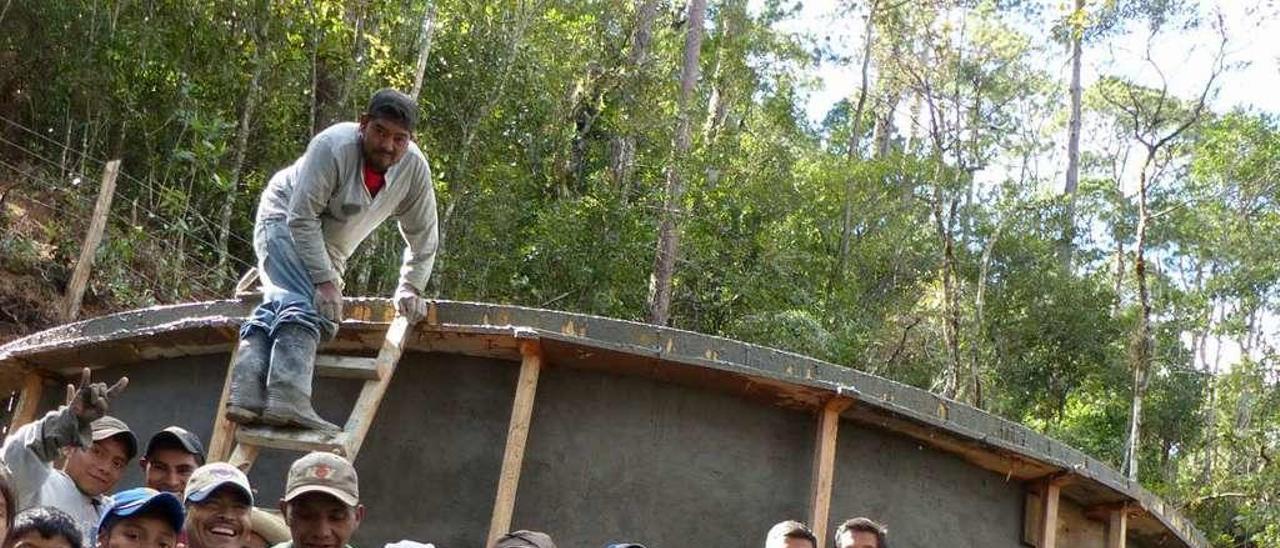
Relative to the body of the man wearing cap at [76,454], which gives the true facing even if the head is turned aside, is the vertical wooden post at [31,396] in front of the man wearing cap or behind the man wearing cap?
behind

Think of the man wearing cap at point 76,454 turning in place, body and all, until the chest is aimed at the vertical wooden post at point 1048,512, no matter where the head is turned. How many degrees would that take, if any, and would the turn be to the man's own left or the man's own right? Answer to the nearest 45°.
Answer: approximately 45° to the man's own left

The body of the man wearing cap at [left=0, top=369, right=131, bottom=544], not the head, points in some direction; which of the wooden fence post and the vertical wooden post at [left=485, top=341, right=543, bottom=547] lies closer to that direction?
the vertical wooden post

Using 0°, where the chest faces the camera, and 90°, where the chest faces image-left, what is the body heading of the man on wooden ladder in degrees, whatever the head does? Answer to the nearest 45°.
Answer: approximately 315°

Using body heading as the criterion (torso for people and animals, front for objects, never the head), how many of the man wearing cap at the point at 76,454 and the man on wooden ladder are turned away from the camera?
0

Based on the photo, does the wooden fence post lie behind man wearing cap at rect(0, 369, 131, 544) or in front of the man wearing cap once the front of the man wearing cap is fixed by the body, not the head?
behind

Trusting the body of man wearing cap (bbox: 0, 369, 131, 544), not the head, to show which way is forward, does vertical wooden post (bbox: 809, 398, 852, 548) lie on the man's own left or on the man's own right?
on the man's own left

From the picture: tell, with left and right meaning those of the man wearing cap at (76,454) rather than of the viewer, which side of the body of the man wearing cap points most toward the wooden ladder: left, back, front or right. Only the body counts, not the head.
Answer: left

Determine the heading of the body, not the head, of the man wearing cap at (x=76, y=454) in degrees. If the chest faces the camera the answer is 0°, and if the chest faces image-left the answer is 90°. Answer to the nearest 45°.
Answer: approximately 315°

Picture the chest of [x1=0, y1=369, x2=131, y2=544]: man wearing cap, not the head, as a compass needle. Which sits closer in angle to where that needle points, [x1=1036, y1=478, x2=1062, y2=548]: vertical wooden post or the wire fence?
the vertical wooden post

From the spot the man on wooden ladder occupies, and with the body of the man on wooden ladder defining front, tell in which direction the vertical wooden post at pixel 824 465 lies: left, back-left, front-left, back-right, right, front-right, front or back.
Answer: front-left

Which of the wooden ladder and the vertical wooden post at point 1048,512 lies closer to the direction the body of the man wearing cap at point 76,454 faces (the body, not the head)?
the vertical wooden post

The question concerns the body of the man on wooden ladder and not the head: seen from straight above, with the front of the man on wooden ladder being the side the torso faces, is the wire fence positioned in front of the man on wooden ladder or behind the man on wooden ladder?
behind
